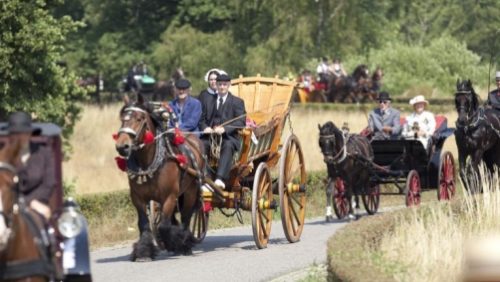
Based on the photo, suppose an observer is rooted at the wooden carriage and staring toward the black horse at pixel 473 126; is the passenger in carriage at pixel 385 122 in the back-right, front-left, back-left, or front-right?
front-left

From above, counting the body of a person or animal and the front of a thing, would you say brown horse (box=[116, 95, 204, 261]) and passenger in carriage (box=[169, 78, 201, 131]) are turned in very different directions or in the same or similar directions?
same or similar directions

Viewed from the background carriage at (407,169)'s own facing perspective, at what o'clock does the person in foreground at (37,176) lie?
The person in foreground is roughly at 11 o'clock from the background carriage.

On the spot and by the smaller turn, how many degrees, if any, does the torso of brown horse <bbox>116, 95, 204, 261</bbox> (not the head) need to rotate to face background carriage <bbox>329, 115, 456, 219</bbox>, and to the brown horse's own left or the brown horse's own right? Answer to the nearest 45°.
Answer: approximately 180°

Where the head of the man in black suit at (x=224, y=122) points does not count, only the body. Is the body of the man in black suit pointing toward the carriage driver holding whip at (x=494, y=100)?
no

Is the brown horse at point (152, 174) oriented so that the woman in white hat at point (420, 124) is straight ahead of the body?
no

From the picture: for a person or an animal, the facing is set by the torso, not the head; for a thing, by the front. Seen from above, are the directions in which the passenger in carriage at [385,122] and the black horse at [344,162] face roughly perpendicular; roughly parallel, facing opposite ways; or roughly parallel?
roughly parallel

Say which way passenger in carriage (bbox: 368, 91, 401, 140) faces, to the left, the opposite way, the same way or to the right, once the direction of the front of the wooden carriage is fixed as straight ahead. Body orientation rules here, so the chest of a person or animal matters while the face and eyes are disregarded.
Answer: the same way

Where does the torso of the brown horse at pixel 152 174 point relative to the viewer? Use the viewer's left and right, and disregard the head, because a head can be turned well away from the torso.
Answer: facing the viewer and to the left of the viewer

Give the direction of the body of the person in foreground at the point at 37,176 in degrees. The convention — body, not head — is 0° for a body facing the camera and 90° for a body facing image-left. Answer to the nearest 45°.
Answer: approximately 45°

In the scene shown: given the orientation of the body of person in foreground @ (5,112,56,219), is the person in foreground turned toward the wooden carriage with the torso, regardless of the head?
no

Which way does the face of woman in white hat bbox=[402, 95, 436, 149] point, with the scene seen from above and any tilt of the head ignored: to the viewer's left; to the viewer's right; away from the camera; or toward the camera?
toward the camera

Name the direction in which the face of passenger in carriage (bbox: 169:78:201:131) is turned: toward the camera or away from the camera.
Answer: toward the camera
